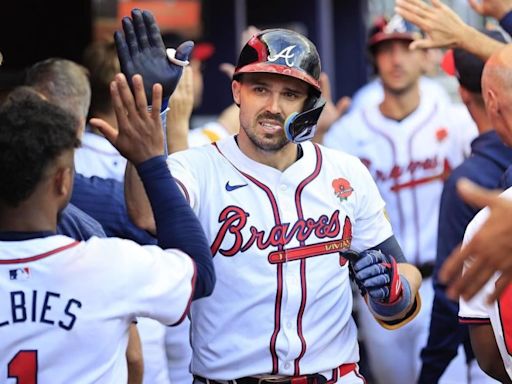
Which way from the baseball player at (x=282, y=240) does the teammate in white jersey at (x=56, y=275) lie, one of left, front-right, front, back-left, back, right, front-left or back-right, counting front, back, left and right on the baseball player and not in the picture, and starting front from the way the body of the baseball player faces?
front-right

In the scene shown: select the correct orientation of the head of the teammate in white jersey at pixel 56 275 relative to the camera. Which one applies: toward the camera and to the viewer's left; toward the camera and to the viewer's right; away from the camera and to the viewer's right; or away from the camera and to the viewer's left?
away from the camera and to the viewer's right

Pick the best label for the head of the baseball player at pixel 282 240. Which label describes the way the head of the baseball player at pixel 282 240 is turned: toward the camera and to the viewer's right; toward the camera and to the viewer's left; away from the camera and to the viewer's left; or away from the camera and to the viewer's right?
toward the camera and to the viewer's left

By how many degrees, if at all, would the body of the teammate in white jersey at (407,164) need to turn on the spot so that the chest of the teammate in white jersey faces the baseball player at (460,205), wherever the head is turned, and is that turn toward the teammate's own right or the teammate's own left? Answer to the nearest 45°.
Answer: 0° — they already face them

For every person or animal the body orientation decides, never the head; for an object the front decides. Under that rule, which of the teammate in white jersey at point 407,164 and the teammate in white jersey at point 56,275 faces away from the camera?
the teammate in white jersey at point 56,275

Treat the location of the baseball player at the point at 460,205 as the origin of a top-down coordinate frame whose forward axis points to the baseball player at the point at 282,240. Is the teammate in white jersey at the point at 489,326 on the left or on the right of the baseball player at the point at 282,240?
left

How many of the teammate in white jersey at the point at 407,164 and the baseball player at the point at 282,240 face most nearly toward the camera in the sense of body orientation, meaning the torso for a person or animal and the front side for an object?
2

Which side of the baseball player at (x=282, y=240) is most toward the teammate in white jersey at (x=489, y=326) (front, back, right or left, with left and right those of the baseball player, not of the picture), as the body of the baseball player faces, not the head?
front

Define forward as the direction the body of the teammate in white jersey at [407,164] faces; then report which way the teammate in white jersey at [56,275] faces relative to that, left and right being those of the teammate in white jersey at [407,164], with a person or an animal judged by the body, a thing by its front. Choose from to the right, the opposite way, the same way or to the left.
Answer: the opposite way

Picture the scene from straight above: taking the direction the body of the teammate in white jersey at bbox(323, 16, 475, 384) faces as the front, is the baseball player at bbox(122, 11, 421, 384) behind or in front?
in front

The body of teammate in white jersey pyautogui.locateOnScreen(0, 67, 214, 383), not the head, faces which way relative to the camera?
away from the camera

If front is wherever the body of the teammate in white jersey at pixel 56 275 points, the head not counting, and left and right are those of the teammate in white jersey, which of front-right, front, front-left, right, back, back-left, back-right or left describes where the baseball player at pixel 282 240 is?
front-right
